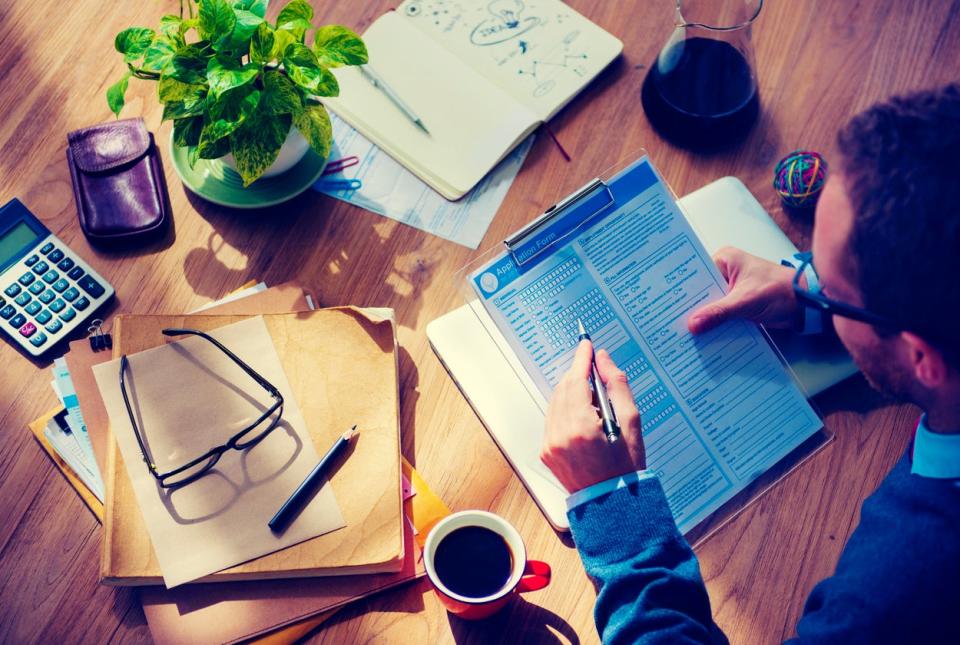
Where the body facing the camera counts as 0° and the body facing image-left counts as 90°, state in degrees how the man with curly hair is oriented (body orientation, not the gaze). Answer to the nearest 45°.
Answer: approximately 135°

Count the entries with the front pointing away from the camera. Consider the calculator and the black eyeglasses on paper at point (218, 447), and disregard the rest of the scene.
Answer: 0

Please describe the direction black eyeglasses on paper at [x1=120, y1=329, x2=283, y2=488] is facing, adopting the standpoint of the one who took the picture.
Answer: facing the viewer and to the right of the viewer

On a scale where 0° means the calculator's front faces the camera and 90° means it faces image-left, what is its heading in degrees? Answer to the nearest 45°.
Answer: approximately 315°
